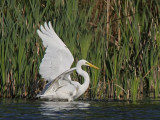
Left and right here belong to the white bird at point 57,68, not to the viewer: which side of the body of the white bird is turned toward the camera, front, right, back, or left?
right
